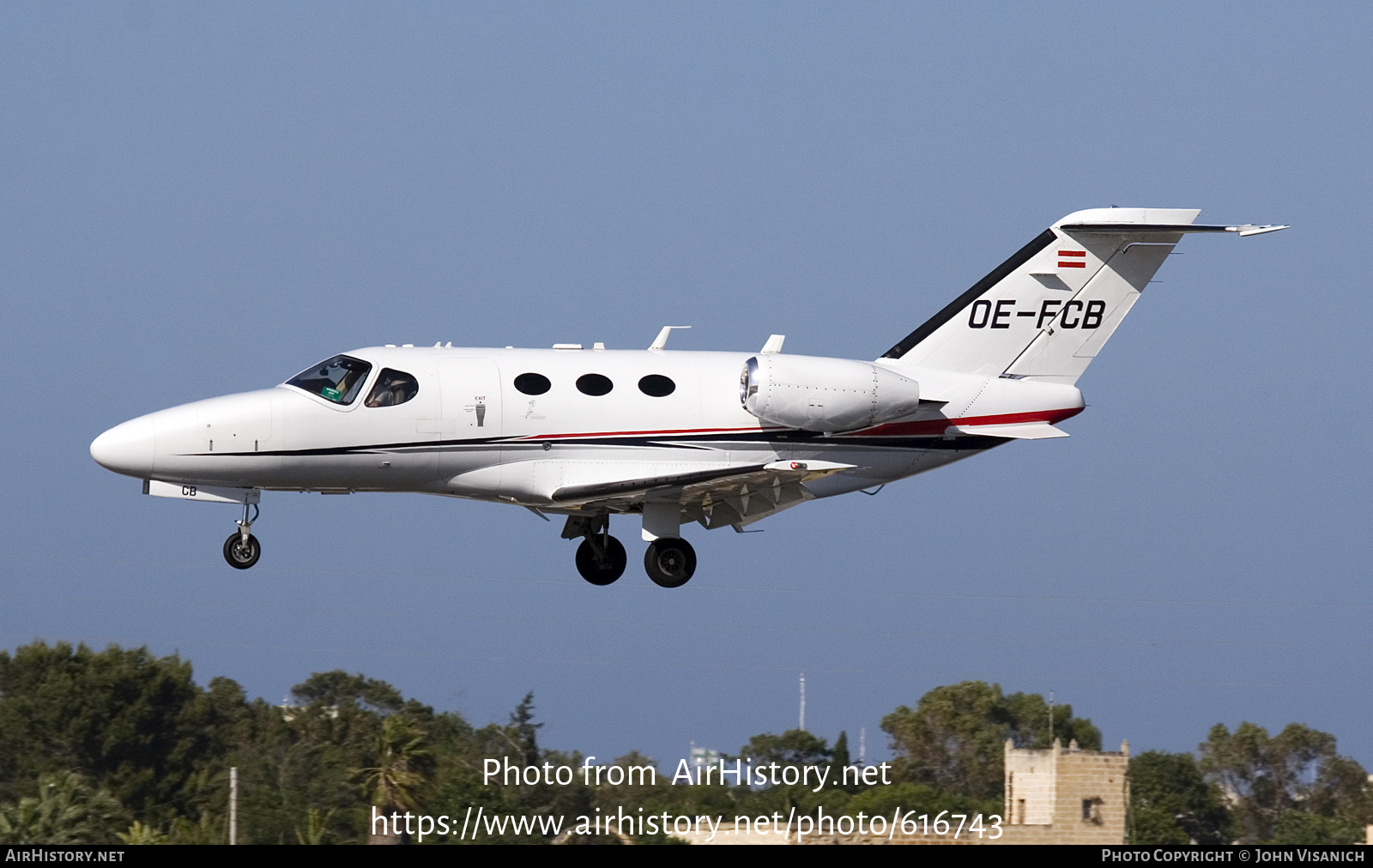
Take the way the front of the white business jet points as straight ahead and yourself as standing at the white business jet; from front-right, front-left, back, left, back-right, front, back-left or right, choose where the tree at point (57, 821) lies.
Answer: front-right

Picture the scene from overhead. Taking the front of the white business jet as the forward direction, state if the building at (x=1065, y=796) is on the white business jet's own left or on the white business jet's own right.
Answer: on the white business jet's own right

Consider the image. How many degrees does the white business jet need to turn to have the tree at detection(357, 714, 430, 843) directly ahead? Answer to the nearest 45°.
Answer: approximately 90° to its right

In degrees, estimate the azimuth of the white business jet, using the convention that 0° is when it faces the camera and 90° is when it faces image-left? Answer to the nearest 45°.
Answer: approximately 90°

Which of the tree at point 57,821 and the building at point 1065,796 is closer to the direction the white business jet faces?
the tree

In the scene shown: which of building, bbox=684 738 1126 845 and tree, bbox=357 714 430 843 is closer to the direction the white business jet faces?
the tree
